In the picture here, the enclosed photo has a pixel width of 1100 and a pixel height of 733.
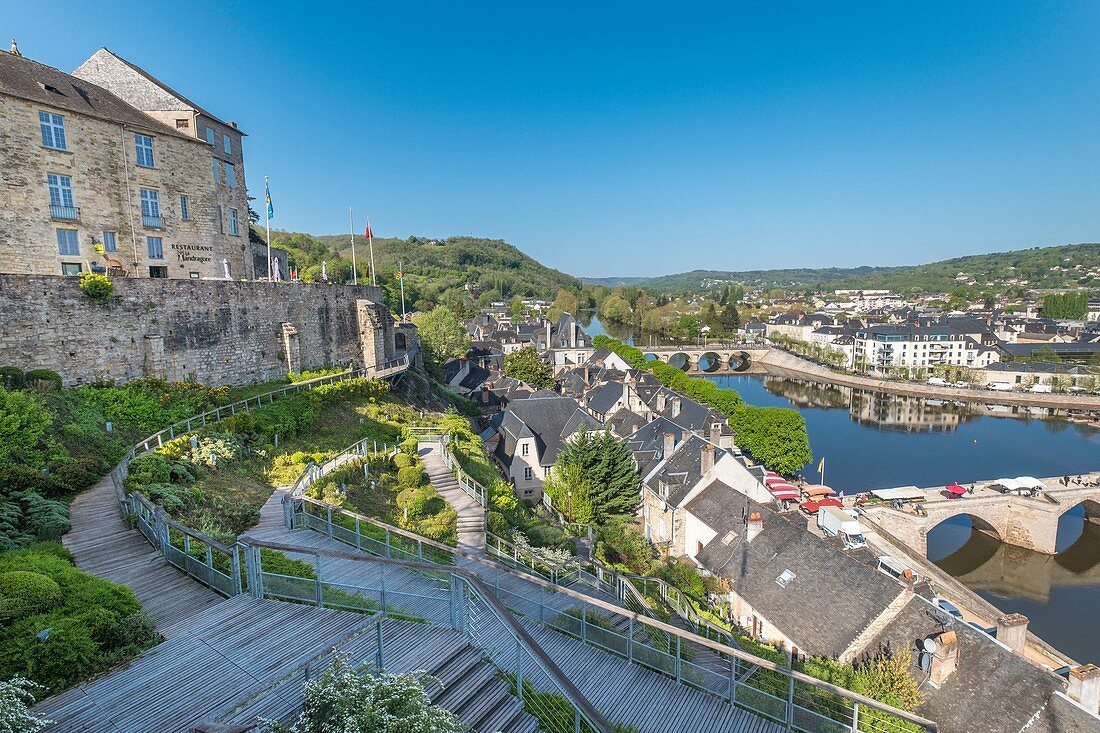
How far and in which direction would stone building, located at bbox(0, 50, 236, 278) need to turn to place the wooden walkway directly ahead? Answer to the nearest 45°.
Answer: approximately 45° to its right

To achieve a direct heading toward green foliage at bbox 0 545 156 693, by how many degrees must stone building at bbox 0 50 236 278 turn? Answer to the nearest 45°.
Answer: approximately 45° to its right

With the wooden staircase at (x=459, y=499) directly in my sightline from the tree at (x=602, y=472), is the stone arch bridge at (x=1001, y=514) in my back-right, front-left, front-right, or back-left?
back-left

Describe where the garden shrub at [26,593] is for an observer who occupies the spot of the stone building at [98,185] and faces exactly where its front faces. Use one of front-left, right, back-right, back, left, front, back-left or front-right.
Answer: front-right

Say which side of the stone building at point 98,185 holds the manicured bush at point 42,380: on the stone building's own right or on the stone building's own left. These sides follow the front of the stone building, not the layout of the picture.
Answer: on the stone building's own right

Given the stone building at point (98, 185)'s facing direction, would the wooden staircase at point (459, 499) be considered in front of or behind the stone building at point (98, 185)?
in front
